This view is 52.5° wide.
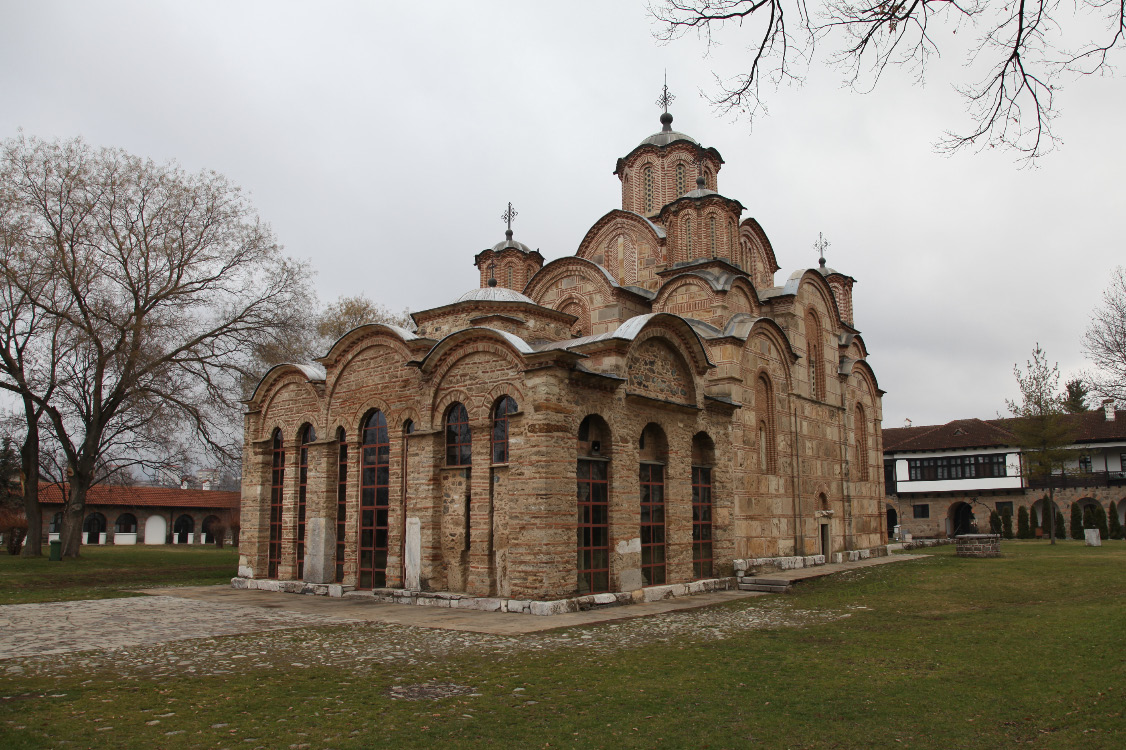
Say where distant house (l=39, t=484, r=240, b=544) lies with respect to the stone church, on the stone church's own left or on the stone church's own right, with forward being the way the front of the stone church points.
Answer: on the stone church's own right

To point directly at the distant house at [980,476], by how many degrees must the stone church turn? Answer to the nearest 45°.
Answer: approximately 180°

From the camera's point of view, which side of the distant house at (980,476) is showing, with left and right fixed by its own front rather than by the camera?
front

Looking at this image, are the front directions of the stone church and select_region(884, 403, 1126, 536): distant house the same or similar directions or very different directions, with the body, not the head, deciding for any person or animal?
same or similar directions

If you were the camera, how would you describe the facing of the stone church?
facing the viewer and to the left of the viewer

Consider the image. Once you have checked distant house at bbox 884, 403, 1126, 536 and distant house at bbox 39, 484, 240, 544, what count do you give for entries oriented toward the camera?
2

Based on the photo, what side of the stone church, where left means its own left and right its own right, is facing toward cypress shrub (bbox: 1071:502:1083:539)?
back

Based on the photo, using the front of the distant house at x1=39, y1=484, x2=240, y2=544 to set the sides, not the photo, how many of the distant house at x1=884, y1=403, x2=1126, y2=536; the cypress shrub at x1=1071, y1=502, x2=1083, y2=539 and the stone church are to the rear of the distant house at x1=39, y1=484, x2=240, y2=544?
0

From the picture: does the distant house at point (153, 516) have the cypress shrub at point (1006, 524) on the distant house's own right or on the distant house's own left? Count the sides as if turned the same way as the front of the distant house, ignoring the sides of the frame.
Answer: on the distant house's own left

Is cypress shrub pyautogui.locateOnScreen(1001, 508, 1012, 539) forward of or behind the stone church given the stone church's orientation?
behind

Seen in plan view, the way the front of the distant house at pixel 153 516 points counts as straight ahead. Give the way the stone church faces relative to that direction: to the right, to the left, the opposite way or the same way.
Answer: to the right

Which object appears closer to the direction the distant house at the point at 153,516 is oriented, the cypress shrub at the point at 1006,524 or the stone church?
the stone church
